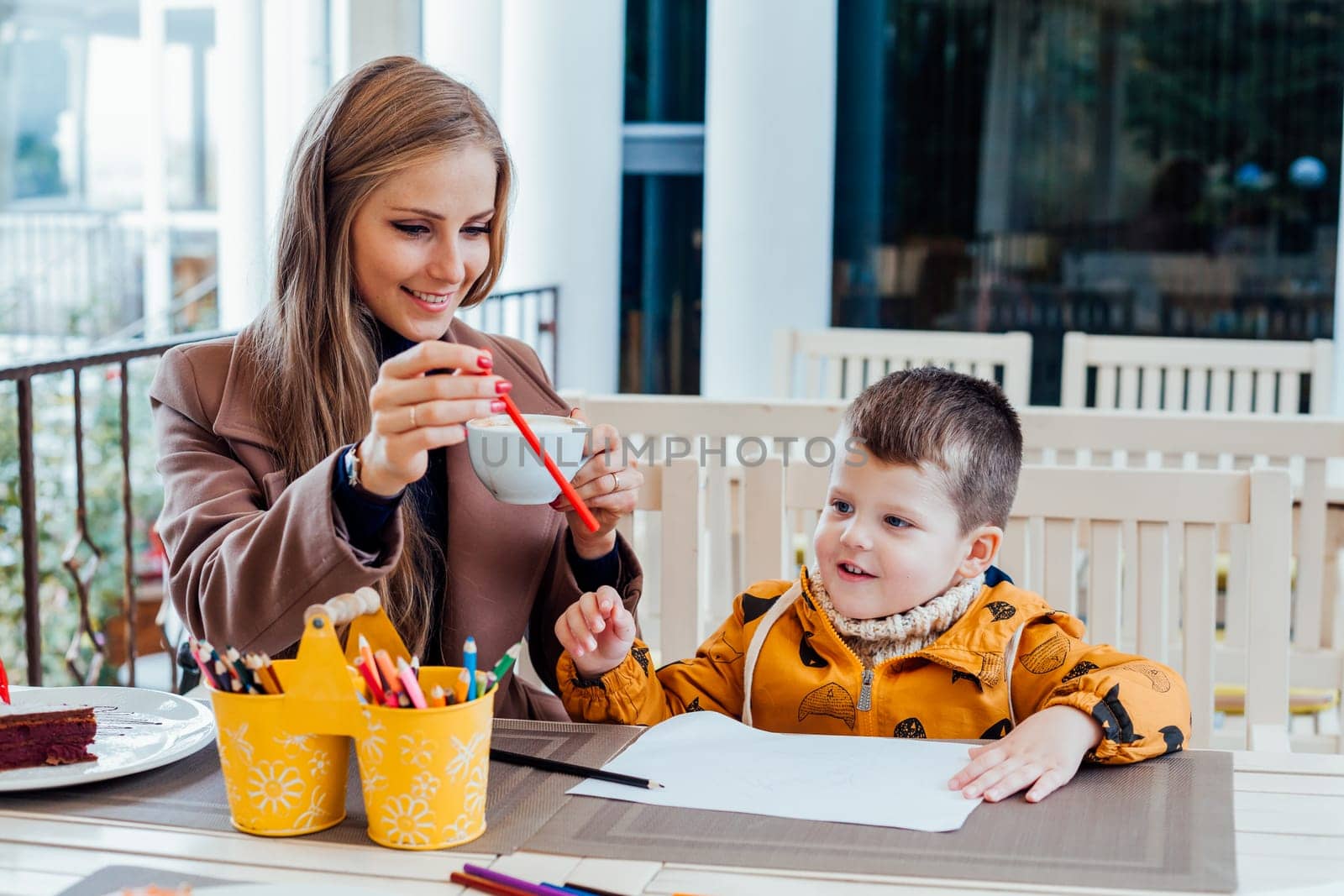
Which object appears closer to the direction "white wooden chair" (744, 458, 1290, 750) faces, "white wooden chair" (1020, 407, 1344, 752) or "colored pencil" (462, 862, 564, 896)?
the colored pencil

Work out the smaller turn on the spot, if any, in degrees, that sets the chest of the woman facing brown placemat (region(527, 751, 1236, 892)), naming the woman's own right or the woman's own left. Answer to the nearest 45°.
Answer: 0° — they already face it

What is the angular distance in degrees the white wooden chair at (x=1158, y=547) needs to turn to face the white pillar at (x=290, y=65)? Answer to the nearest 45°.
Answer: approximately 135° to its right

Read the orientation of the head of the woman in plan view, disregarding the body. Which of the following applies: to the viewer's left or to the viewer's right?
to the viewer's right

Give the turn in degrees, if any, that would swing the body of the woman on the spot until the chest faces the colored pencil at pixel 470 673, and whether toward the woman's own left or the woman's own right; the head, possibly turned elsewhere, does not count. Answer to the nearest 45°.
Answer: approximately 45° to the woman's own right

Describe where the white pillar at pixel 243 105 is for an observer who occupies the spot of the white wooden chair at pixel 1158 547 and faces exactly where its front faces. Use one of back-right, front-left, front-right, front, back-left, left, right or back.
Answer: back-right

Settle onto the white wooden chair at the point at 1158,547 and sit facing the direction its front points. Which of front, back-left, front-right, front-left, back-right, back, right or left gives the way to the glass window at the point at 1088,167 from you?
back

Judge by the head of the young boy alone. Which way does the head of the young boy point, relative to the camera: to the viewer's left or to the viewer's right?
to the viewer's left

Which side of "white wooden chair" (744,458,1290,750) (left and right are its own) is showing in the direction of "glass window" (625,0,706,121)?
back

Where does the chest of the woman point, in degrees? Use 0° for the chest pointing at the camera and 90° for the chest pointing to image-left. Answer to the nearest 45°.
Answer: approximately 315°

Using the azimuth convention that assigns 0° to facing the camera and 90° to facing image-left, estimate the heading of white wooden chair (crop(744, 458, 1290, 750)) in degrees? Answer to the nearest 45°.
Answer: approximately 0°

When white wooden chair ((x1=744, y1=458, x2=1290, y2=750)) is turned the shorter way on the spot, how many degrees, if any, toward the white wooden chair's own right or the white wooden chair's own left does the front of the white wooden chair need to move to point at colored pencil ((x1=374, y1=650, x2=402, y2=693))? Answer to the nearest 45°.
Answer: approximately 45° to the white wooden chair's own right

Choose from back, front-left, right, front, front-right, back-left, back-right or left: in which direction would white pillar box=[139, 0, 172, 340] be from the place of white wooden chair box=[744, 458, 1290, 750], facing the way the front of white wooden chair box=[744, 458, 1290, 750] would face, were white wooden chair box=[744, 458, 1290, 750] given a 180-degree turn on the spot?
front-left

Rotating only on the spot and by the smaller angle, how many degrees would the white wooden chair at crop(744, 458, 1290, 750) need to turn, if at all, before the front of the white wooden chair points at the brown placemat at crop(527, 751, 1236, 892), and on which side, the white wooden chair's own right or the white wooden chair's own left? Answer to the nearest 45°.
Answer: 0° — it already faces it
